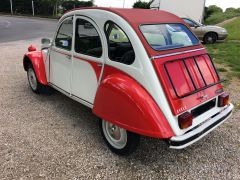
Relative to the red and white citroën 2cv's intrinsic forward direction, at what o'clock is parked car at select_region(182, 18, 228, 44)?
The parked car is roughly at 2 o'clock from the red and white citroën 2cv.

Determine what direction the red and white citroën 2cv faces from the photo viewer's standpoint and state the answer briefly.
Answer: facing away from the viewer and to the left of the viewer
